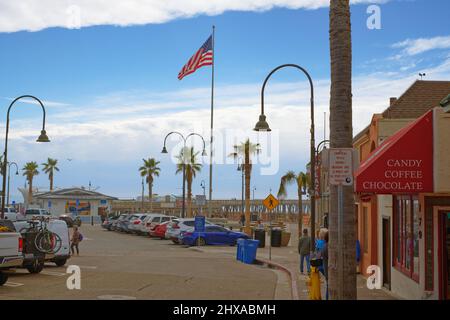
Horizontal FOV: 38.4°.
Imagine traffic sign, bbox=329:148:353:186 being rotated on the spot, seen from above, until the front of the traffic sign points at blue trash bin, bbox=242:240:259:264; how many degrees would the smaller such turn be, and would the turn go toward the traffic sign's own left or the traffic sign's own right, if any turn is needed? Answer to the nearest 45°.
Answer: approximately 180°

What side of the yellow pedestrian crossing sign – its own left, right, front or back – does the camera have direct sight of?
front

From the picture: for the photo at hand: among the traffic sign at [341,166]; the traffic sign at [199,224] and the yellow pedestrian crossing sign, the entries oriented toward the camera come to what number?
3

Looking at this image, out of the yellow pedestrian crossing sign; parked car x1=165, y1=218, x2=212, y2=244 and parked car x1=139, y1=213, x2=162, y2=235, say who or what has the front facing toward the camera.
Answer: the yellow pedestrian crossing sign

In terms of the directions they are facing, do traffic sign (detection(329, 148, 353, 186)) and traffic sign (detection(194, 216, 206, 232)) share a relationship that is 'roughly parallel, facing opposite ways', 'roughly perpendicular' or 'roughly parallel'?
roughly parallel

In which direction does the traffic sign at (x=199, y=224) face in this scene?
toward the camera

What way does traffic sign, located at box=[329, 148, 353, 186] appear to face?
toward the camera

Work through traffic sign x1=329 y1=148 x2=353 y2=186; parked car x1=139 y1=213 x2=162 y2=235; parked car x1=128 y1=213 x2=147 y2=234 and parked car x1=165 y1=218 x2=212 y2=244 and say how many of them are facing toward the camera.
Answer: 1

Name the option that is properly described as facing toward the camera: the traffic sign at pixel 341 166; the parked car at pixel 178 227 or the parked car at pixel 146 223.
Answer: the traffic sign
